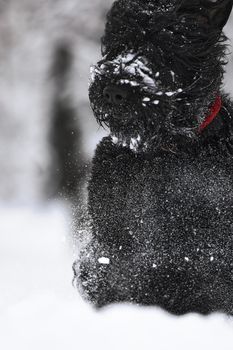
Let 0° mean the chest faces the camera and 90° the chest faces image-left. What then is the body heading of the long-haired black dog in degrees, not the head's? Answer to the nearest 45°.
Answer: approximately 45°
